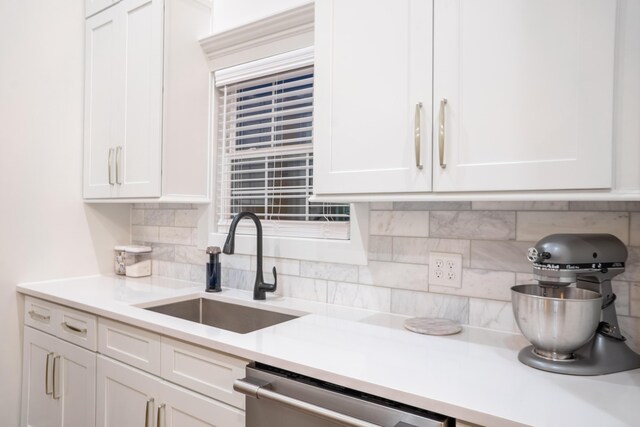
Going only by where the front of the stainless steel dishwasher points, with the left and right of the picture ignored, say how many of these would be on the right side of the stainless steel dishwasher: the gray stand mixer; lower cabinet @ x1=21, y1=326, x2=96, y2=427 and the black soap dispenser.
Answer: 2

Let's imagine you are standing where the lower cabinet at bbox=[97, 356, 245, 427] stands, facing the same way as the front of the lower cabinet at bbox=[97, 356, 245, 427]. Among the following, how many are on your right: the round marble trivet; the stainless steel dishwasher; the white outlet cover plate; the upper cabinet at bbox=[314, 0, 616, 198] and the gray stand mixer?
0

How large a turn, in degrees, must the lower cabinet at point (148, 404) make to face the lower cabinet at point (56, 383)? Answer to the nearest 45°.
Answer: approximately 90° to its right

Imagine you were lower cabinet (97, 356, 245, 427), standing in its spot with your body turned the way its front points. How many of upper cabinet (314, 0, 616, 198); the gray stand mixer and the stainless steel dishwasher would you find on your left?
3

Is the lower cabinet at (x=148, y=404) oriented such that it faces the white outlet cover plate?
no

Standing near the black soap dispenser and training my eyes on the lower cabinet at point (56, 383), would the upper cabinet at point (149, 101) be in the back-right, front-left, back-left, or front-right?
front-right

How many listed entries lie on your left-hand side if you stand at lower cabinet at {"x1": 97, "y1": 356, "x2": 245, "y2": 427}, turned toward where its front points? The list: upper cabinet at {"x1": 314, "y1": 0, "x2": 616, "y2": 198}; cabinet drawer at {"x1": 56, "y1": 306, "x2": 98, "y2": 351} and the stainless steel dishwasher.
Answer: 2

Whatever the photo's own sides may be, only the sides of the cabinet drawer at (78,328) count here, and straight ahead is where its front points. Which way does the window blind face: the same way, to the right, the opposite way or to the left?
the same way

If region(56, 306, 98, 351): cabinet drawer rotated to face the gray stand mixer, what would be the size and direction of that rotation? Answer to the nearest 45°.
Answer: approximately 90° to its left

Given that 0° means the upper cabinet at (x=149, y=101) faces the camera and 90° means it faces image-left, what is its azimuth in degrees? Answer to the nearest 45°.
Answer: approximately 45°

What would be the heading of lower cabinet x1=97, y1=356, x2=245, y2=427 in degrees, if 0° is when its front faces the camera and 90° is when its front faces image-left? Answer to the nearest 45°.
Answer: approximately 45°

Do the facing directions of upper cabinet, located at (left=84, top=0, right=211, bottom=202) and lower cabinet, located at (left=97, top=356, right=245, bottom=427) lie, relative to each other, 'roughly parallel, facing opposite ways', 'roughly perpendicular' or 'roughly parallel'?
roughly parallel

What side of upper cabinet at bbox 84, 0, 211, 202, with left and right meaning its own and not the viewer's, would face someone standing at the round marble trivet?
left

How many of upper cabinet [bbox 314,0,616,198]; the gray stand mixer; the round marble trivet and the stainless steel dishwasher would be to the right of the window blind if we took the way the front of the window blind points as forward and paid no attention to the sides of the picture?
0

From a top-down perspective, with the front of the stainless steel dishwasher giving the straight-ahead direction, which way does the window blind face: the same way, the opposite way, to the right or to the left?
the same way

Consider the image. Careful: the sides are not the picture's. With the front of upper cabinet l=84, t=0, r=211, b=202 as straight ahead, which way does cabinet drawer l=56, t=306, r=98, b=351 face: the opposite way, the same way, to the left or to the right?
the same way

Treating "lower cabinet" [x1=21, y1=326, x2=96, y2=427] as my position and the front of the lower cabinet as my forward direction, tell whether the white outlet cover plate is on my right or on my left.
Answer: on my left

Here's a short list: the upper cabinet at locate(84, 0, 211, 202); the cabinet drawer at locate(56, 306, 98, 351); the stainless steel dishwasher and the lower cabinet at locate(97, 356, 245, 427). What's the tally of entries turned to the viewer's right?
0

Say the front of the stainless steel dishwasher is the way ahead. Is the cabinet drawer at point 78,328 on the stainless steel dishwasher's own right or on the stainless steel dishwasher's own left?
on the stainless steel dishwasher's own right
